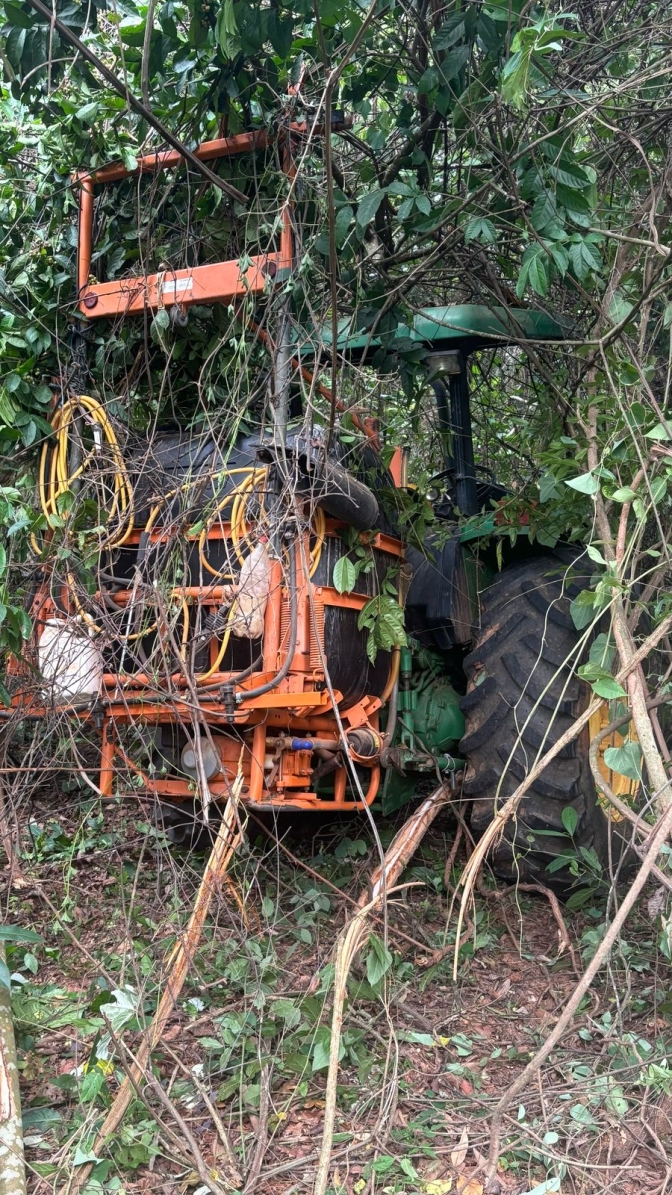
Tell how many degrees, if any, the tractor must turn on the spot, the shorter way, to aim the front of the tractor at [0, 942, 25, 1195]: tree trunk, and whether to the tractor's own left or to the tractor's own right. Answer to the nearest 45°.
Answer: approximately 180°

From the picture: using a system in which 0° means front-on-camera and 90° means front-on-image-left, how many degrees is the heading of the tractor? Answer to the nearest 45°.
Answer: approximately 225°

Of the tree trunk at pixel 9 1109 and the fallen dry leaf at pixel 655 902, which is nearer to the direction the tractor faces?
the fallen dry leaf

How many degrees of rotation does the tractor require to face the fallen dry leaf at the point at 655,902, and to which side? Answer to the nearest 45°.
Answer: approximately 45° to its right
